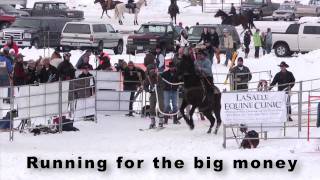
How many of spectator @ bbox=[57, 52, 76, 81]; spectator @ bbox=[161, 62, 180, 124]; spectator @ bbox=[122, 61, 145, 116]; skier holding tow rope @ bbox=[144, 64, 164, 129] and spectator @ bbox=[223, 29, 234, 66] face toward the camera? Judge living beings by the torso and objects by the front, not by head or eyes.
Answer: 4

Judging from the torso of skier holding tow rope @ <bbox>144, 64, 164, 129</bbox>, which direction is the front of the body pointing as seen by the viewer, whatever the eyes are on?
toward the camera

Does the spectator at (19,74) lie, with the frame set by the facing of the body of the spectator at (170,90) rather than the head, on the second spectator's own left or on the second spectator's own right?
on the second spectator's own right

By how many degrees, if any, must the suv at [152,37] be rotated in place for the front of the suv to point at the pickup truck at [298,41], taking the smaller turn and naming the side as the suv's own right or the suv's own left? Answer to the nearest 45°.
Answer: approximately 135° to the suv's own left

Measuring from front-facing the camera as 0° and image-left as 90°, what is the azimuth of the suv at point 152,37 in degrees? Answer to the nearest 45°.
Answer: approximately 45°

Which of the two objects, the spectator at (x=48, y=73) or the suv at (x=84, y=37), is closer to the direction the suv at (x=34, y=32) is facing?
the spectator

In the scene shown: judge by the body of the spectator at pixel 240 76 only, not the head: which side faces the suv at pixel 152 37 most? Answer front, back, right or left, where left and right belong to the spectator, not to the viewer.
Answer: back

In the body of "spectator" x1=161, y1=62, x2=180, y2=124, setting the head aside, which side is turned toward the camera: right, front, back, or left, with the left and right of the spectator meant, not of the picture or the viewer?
front
